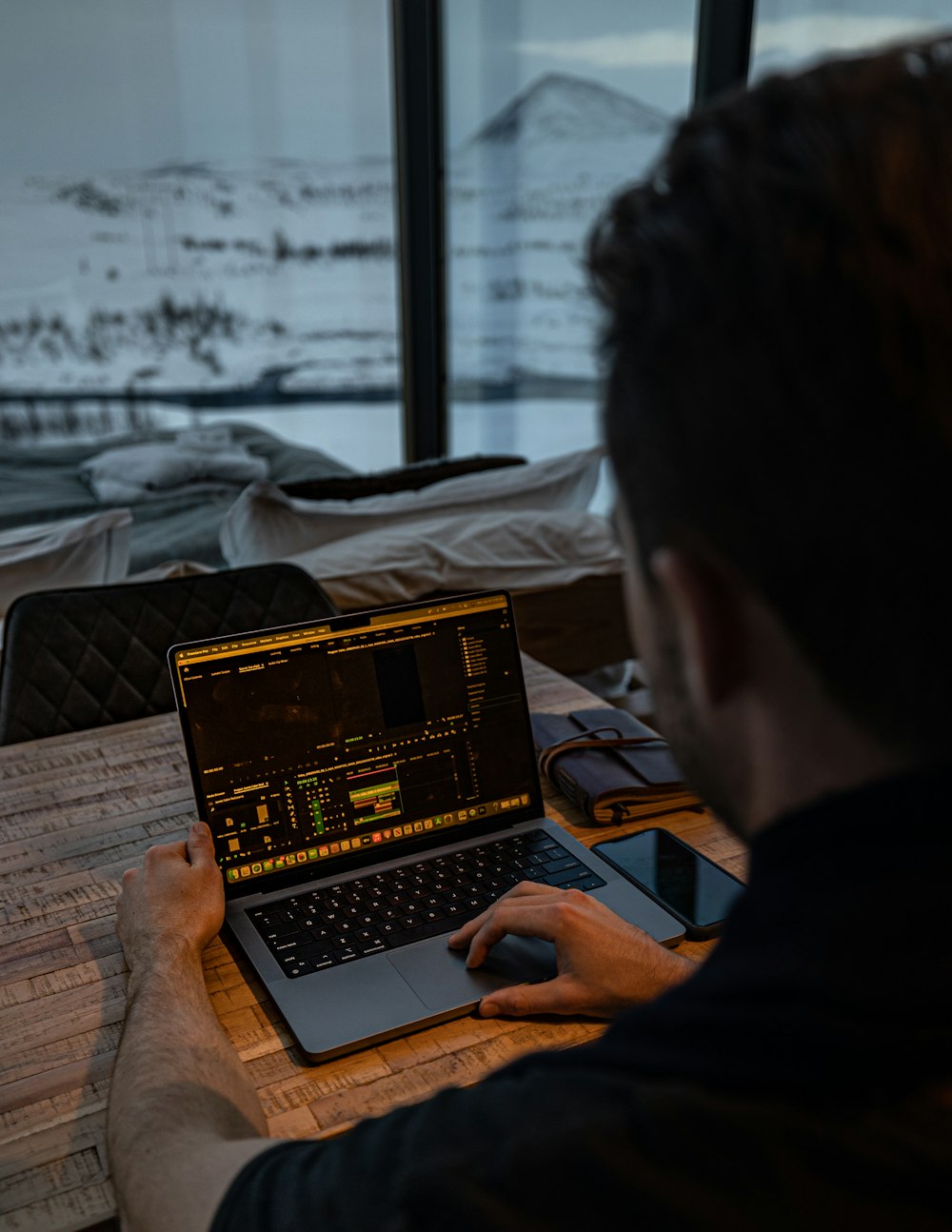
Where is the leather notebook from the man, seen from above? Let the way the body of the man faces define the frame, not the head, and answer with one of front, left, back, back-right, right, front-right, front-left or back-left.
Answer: front-right

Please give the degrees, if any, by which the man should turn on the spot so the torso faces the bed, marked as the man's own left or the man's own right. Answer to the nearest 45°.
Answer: approximately 45° to the man's own right

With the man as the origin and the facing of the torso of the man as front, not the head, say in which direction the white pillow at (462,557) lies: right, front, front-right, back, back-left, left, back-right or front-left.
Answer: front-right

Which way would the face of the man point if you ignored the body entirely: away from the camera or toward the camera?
away from the camera

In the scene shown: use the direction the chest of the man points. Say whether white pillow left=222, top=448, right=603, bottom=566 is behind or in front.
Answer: in front

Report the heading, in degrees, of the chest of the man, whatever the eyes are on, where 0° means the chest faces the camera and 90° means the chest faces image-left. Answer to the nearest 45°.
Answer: approximately 135°

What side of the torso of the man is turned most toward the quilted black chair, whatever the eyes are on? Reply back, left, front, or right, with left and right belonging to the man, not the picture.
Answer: front

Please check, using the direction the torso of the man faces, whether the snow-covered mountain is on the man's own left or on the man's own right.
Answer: on the man's own right
